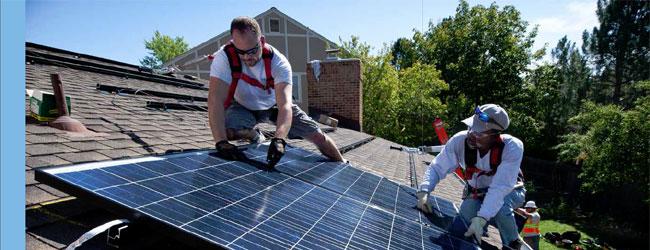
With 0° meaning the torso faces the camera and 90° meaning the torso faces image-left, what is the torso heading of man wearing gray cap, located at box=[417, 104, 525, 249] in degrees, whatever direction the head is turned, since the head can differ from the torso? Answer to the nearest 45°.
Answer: approximately 45°

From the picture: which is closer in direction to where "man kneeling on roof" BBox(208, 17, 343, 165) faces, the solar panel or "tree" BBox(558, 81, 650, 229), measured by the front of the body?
the solar panel

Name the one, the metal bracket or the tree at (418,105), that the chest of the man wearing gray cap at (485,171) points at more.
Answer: the metal bracket

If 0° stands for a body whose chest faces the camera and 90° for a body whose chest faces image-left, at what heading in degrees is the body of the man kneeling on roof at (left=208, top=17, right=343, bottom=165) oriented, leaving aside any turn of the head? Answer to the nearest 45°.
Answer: approximately 0°

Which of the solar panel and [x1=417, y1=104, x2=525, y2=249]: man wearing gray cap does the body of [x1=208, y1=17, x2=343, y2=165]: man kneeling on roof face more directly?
the solar panel

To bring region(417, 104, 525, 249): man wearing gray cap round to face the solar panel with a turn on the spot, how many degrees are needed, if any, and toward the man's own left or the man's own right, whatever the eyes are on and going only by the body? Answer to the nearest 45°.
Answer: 0° — they already face it

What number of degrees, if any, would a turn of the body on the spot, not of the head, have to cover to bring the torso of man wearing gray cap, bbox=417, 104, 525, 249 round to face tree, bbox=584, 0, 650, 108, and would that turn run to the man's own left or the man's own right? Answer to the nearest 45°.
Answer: approximately 135° to the man's own right

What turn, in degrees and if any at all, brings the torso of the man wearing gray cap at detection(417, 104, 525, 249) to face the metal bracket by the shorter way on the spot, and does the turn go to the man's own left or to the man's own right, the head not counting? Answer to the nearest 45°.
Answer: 0° — they already face it

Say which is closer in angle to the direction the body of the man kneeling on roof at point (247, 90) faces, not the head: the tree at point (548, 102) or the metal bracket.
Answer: the metal bracket

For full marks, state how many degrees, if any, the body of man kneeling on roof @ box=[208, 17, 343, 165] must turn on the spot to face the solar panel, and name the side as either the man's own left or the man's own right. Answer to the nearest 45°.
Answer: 0° — they already face it

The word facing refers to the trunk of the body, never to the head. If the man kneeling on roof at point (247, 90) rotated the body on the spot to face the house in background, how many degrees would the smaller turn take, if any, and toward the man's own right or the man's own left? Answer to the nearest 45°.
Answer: approximately 180°
